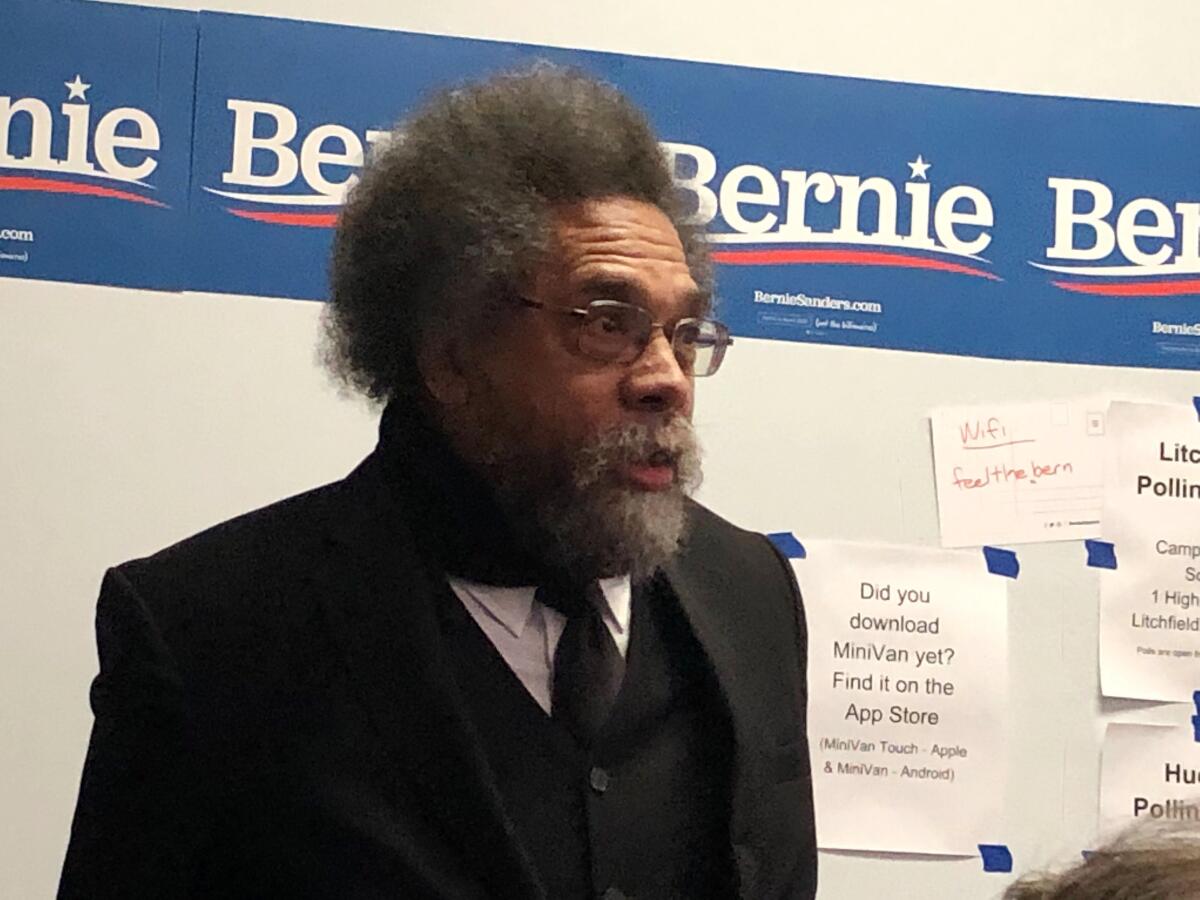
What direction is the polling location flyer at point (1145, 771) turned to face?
toward the camera

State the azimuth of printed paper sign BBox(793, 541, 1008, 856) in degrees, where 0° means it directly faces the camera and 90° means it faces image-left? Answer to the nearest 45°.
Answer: approximately 0°

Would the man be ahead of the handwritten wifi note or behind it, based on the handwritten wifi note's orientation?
ahead

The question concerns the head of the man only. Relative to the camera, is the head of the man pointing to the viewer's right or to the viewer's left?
to the viewer's right

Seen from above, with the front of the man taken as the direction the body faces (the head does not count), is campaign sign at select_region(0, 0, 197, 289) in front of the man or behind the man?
behind

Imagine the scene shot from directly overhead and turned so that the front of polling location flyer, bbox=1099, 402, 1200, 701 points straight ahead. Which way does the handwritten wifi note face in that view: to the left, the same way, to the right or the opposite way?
the same way

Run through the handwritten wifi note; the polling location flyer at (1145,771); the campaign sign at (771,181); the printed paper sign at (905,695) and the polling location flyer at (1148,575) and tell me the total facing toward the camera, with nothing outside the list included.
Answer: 5

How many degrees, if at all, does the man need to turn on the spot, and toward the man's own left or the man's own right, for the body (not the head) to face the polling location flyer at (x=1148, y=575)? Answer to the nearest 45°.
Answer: approximately 90° to the man's own left

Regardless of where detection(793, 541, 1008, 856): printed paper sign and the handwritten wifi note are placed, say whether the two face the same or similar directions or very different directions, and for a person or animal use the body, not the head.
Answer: same or similar directions

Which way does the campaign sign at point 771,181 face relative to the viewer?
toward the camera

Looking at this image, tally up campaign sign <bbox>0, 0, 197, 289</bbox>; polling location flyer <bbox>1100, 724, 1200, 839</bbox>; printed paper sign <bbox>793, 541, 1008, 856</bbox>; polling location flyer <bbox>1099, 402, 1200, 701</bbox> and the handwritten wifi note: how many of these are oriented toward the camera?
5
